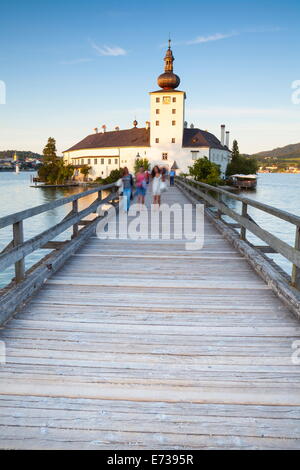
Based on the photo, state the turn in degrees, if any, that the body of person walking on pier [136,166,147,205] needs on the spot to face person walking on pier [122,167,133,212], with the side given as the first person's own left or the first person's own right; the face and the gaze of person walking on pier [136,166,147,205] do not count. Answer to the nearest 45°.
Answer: approximately 45° to the first person's own right

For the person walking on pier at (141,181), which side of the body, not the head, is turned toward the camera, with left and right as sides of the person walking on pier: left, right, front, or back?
front
